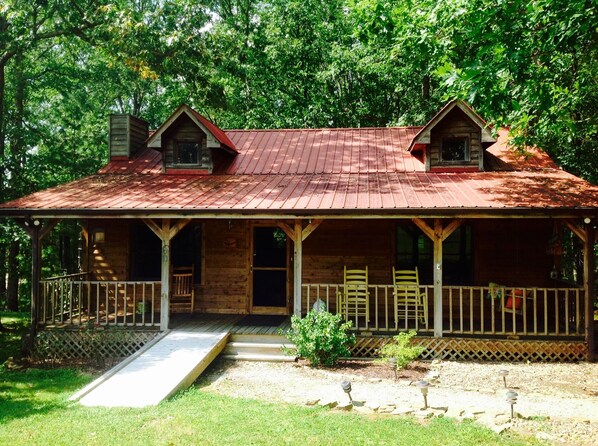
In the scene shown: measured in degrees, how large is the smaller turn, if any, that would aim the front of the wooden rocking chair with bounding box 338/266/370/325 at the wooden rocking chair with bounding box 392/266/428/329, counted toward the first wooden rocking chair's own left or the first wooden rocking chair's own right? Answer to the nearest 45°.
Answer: approximately 90° to the first wooden rocking chair's own left

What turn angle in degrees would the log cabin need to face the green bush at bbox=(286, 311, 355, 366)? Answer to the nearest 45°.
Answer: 0° — it already faces it

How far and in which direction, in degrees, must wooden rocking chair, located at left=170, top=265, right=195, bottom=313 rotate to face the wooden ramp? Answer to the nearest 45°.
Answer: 0° — it already faces it

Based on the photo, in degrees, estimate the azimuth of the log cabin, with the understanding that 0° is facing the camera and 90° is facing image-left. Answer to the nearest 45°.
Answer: approximately 0°

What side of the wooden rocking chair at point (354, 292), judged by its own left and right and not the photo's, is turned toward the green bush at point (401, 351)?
front

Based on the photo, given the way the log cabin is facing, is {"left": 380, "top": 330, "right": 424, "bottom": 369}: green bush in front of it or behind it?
in front

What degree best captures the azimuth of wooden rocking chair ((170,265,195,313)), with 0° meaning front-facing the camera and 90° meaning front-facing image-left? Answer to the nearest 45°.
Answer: approximately 0°

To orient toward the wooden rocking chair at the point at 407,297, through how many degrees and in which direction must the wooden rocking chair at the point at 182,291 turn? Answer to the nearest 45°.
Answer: approximately 45° to its left

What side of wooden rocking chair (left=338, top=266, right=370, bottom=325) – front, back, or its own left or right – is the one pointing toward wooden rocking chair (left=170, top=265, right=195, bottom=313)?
right

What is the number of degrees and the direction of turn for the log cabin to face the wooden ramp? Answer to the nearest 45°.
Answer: approximately 45° to its right

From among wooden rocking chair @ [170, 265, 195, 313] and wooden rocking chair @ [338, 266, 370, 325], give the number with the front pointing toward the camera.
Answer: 2
